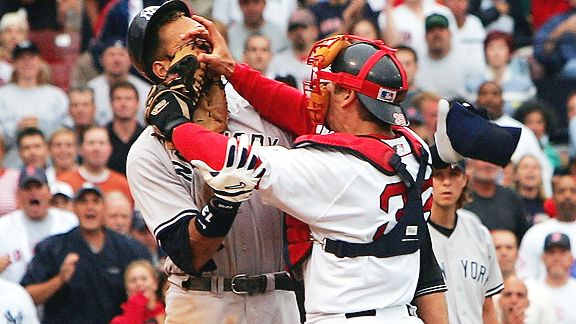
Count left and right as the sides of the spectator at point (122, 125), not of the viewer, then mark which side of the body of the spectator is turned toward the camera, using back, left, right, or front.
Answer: front

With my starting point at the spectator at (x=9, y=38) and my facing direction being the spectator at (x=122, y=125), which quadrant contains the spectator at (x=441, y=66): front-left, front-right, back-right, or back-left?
front-left

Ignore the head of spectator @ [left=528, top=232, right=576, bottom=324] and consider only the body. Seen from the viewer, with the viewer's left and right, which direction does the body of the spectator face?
facing the viewer

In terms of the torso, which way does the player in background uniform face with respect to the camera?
toward the camera

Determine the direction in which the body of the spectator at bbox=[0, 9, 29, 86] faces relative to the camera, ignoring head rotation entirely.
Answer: toward the camera

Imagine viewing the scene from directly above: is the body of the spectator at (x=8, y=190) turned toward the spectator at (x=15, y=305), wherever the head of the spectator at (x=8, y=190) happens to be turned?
yes

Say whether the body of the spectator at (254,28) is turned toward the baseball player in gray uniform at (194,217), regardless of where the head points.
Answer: yes

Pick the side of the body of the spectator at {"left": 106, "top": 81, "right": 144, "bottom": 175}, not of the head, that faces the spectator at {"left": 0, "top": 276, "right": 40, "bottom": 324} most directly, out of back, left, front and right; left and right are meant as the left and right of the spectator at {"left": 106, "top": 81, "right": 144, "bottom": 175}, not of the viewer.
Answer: front

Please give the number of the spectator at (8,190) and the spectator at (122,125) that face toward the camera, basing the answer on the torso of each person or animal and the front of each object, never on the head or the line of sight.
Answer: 2
